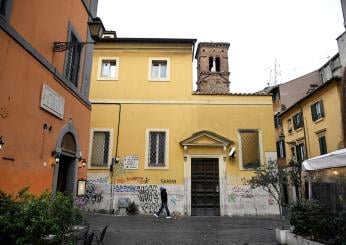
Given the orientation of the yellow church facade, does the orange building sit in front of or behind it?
in front

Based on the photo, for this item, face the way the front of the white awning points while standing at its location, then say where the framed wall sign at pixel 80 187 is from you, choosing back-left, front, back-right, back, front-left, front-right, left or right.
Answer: front-right

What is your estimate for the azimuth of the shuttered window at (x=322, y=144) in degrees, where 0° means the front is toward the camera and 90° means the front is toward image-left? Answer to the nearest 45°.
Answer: approximately 45°

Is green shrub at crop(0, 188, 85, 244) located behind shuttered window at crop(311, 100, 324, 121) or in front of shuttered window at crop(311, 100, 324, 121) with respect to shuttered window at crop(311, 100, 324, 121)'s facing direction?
in front

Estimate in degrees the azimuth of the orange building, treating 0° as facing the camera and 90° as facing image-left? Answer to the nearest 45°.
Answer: approximately 315°

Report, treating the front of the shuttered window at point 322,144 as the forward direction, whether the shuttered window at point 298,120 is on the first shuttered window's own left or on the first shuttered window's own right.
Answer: on the first shuttered window's own right

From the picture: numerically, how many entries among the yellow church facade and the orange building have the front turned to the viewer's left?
0

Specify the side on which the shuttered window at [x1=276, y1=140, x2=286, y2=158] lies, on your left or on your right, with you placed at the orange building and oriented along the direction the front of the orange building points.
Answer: on your left

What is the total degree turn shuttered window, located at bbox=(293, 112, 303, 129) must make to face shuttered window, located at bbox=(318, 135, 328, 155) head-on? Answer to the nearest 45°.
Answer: approximately 90° to its left
